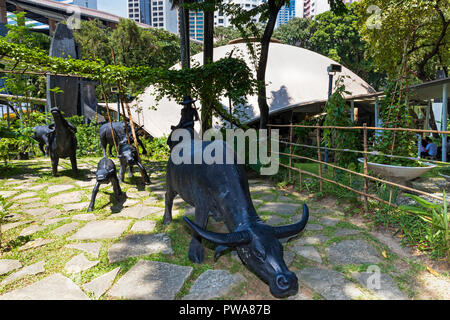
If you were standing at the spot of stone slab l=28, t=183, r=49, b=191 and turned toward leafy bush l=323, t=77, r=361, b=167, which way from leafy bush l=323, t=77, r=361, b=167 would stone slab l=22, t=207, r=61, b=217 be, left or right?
right

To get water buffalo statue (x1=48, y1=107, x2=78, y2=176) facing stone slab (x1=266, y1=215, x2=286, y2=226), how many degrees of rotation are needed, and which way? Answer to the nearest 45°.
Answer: approximately 45° to its left

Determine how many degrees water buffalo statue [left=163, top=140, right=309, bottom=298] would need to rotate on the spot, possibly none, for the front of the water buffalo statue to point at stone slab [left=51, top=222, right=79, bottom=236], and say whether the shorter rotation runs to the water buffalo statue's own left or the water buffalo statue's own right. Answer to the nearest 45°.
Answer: approximately 180°

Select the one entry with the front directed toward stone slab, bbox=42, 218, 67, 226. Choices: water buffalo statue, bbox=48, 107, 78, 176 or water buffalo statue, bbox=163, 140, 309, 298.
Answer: water buffalo statue, bbox=48, 107, 78, 176
